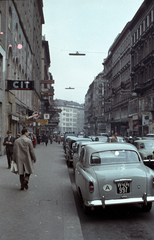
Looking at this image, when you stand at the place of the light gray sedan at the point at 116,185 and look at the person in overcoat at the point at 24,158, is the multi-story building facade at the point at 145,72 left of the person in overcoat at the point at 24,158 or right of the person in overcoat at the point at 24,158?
right

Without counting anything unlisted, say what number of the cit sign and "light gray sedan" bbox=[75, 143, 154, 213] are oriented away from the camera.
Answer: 1

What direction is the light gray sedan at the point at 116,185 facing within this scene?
away from the camera

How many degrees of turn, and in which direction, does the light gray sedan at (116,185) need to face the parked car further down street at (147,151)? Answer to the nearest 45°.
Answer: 0° — it already faces it

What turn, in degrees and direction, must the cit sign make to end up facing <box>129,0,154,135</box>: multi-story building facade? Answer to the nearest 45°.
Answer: approximately 135° to its left

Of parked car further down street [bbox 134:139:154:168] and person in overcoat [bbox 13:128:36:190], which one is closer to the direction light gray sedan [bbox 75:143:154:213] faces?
the parked car further down street
